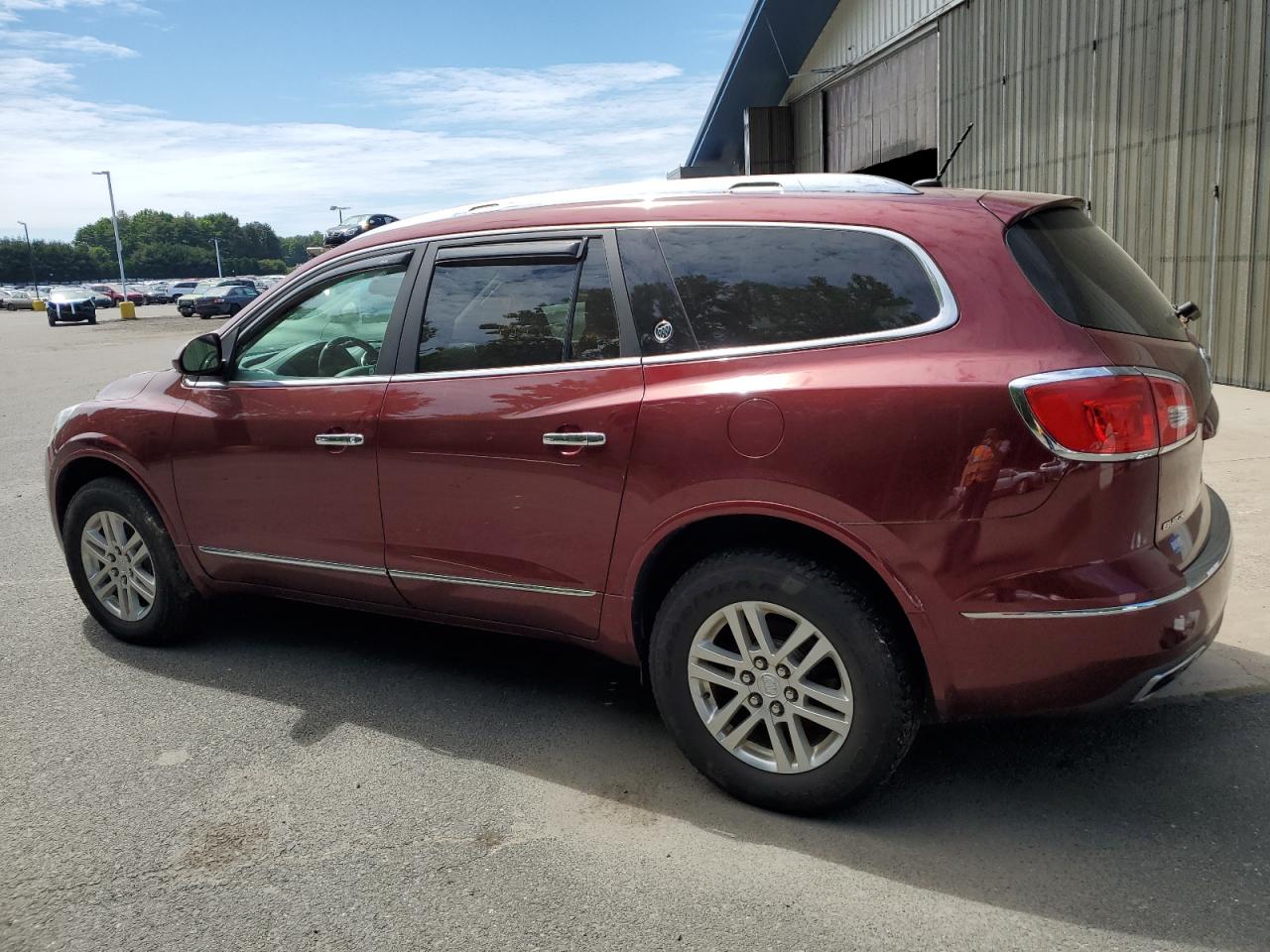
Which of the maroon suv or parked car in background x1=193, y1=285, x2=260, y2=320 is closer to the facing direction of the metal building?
the maroon suv

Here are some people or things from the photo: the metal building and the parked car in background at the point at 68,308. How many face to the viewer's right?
0

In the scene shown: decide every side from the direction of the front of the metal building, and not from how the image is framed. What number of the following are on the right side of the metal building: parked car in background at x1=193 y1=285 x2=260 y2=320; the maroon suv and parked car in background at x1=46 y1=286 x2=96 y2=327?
2

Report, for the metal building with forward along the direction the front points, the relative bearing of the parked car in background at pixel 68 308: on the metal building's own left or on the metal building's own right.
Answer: on the metal building's own right

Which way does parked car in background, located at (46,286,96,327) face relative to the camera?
toward the camera

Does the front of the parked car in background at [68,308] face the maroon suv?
yes

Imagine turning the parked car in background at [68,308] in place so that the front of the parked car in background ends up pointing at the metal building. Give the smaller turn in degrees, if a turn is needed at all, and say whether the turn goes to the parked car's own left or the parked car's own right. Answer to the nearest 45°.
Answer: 0° — it already faces it

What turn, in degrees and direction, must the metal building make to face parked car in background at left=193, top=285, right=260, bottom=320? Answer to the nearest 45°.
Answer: approximately 90° to its right

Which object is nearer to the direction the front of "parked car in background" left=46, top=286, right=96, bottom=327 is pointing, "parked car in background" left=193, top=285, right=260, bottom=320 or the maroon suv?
the maroon suv

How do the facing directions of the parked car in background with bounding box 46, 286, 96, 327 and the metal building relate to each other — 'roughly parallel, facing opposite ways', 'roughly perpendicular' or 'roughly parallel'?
roughly perpendicular

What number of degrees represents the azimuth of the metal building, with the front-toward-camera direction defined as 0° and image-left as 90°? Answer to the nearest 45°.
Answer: approximately 45°
